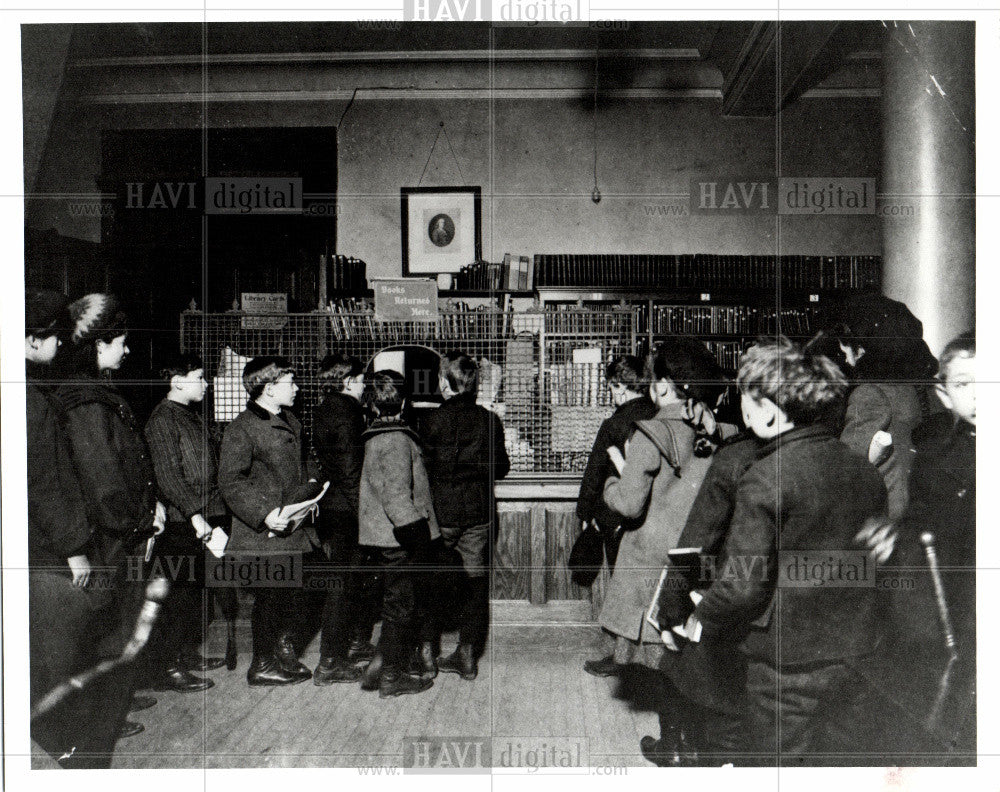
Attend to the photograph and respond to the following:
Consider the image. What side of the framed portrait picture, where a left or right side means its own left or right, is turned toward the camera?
front

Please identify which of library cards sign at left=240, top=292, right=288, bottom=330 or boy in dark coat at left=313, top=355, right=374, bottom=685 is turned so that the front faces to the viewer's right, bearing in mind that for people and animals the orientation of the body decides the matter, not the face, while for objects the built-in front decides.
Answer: the boy in dark coat

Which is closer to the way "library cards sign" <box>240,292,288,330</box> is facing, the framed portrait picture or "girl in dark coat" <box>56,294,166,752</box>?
the girl in dark coat

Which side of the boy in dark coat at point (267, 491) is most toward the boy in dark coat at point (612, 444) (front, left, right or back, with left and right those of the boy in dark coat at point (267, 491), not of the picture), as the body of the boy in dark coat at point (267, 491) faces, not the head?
front

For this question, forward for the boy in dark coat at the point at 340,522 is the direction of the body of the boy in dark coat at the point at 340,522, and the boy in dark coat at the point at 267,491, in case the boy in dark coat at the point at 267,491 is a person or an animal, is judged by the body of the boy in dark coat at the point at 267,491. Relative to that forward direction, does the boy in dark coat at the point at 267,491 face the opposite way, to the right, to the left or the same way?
the same way

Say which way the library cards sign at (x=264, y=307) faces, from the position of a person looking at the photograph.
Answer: facing the viewer

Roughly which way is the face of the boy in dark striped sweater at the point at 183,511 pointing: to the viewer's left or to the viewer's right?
to the viewer's right

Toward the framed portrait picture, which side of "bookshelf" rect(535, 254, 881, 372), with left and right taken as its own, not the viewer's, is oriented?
right

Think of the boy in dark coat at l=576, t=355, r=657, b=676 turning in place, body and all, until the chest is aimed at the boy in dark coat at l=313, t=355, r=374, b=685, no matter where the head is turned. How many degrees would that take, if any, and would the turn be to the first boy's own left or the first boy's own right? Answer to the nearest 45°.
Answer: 0° — they already face them

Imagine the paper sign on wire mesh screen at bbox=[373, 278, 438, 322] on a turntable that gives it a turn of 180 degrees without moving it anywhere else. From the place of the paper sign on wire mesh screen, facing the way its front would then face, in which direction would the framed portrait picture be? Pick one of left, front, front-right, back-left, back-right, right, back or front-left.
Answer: front

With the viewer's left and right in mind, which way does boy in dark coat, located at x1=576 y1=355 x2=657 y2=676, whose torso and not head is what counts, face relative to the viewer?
facing to the left of the viewer

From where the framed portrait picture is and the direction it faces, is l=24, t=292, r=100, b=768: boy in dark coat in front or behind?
in front

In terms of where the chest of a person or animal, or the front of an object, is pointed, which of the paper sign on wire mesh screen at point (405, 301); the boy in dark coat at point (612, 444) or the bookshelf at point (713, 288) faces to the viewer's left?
the boy in dark coat

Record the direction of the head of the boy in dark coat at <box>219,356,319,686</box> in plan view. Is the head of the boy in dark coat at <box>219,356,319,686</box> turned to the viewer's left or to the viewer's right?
to the viewer's right

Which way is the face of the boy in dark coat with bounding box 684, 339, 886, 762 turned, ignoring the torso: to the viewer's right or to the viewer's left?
to the viewer's left

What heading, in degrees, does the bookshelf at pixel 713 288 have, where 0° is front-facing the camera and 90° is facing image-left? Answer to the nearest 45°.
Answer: approximately 0°
